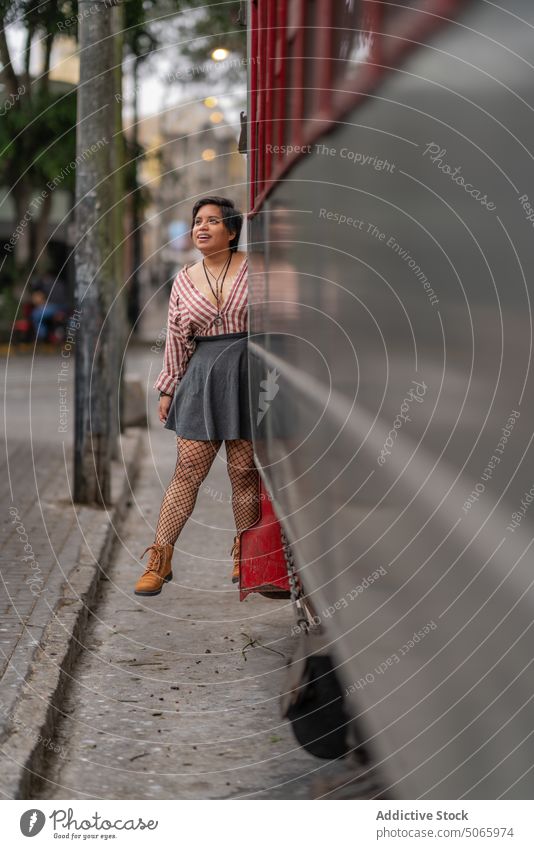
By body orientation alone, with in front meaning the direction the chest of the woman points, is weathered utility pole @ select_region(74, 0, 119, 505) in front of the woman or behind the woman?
behind

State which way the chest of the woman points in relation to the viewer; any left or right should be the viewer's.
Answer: facing the viewer

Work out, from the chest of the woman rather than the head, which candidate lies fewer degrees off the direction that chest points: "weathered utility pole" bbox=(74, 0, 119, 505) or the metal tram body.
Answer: the metal tram body
